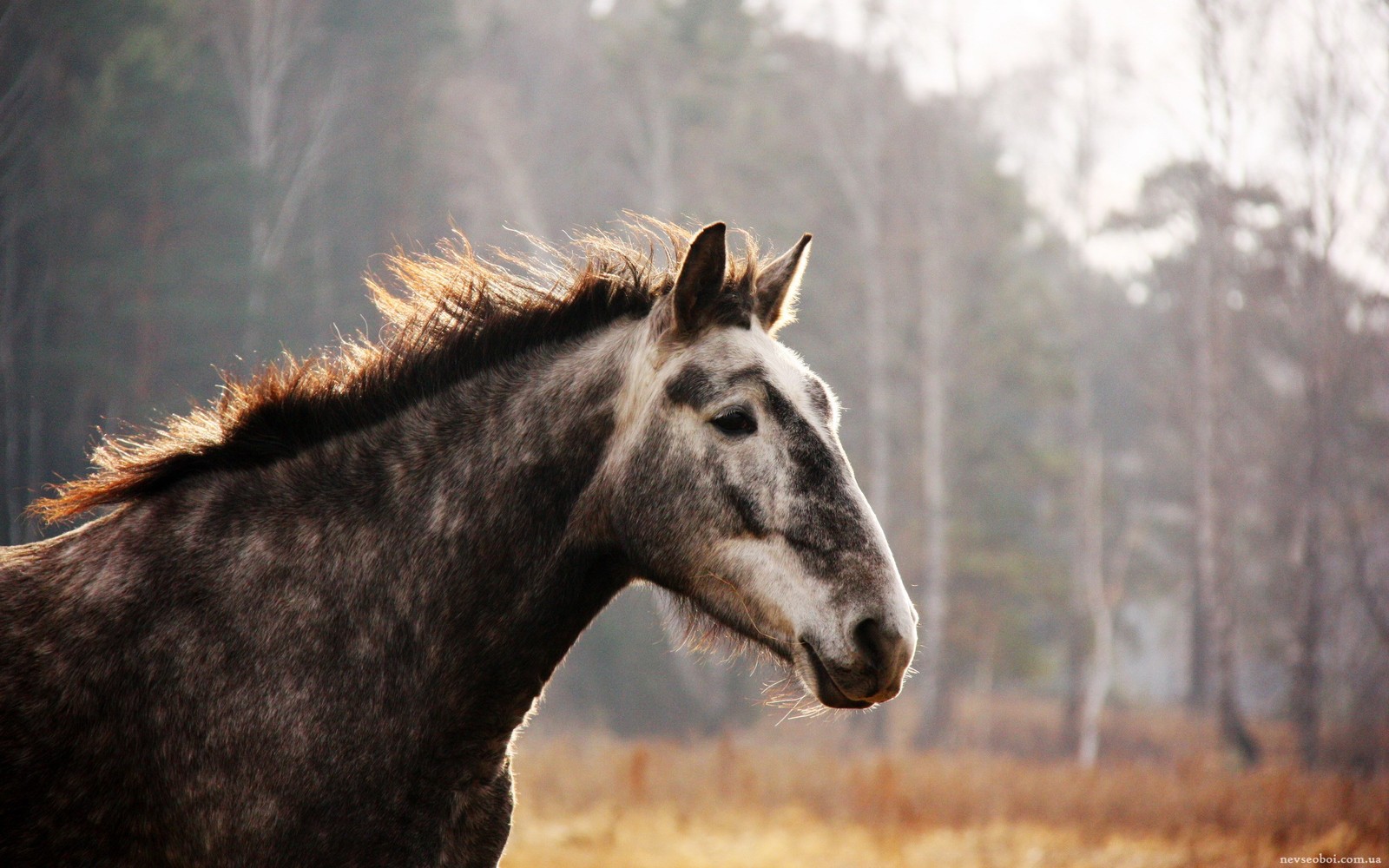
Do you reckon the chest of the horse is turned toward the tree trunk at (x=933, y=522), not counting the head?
no

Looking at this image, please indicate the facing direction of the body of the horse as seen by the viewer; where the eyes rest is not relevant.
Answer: to the viewer's right

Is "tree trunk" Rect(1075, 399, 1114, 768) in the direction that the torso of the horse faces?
no

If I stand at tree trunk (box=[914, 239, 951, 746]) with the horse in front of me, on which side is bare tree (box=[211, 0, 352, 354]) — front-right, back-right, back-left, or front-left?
front-right
